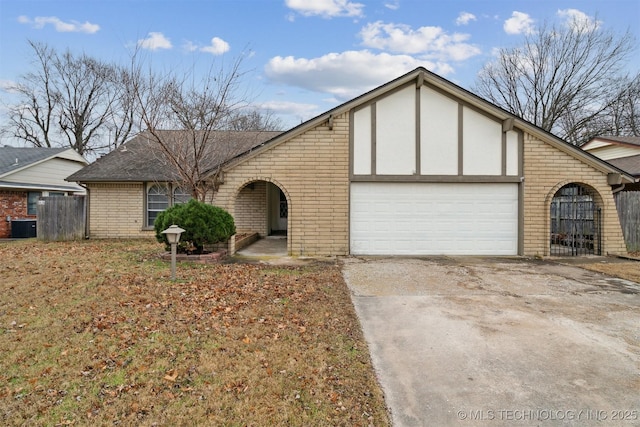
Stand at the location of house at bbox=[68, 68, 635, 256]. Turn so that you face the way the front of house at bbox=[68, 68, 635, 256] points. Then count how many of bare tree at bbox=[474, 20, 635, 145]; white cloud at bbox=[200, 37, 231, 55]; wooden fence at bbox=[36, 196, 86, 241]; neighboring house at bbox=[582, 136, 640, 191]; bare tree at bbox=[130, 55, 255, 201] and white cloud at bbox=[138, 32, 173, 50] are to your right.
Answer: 4

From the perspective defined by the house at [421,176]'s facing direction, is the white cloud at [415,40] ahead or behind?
behind

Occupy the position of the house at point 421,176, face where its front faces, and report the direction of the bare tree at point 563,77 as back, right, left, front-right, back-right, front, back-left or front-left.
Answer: back-left

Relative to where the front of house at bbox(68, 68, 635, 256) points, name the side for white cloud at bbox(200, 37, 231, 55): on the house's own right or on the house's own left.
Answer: on the house's own right

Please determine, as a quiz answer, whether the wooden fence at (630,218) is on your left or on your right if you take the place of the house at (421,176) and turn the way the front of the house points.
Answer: on your left

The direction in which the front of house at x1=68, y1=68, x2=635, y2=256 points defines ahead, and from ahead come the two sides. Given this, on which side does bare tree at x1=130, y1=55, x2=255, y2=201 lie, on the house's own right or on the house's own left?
on the house's own right

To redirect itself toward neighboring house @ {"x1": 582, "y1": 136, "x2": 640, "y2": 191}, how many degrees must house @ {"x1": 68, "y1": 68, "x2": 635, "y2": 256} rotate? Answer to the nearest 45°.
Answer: approximately 135° to its left

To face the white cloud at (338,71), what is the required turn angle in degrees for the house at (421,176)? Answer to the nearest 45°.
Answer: approximately 180°

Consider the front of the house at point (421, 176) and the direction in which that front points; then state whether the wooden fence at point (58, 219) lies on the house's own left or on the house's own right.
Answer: on the house's own right

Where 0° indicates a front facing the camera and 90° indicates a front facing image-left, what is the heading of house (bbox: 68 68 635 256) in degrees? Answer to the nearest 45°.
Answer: approximately 0°

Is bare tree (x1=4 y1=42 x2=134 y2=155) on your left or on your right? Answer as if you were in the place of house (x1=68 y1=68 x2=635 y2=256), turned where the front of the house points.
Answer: on your right

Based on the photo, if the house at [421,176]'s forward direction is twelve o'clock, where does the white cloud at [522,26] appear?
The white cloud is roughly at 7 o'clock from the house.
